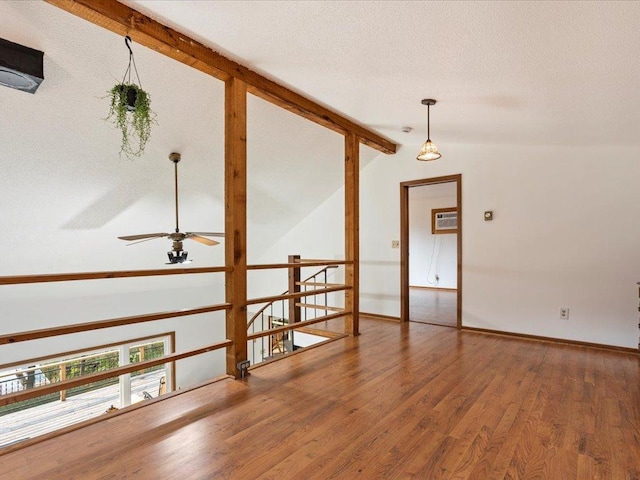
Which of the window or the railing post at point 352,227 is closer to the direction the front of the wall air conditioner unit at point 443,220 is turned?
the railing post

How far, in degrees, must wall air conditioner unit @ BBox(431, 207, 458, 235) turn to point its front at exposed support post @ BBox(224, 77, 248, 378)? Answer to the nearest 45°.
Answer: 0° — it already faces it

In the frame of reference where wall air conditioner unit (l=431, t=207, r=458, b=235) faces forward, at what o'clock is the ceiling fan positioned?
The ceiling fan is roughly at 1 o'clock from the wall air conditioner unit.

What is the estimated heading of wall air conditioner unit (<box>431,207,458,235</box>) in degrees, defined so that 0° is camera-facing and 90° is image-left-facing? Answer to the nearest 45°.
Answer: approximately 0°

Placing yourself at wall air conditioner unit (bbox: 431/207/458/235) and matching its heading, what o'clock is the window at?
The window is roughly at 2 o'clock from the wall air conditioner unit.
